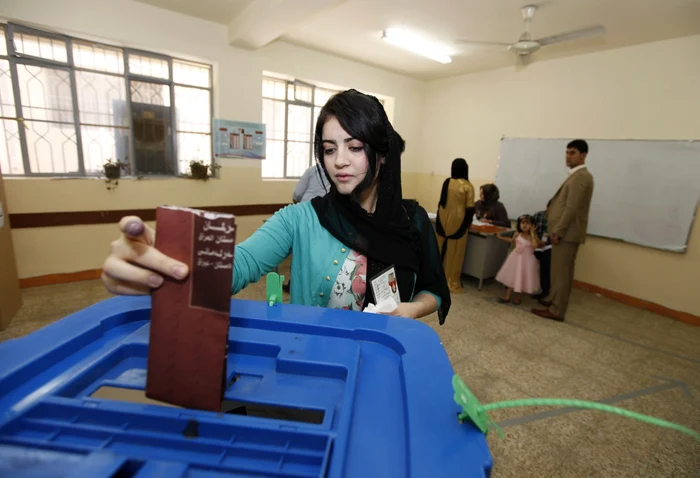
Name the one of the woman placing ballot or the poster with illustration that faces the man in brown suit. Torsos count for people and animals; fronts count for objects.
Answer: the poster with illustration

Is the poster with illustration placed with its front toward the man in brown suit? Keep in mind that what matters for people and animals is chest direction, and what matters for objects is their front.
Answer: yes

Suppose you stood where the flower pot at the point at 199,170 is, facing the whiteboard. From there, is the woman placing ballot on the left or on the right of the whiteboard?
right

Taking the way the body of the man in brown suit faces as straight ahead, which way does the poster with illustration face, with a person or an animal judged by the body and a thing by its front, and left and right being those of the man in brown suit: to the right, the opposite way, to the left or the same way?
the opposite way

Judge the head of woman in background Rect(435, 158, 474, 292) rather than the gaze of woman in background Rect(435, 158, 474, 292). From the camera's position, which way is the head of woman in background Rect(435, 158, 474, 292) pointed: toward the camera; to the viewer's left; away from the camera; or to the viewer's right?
away from the camera

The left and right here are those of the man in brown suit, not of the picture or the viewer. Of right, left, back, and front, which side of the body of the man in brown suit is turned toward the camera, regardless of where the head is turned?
left

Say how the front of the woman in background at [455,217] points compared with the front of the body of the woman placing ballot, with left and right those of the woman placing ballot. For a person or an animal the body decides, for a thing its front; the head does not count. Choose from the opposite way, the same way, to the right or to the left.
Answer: the opposite way

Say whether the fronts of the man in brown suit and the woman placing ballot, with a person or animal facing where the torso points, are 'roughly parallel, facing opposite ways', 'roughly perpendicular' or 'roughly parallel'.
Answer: roughly perpendicular

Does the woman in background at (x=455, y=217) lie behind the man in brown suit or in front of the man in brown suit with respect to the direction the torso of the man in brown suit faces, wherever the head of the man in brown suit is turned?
in front

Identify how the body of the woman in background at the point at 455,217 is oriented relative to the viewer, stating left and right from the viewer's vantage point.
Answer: facing away from the viewer

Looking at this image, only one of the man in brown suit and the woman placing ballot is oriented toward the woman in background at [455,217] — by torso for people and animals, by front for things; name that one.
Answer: the man in brown suit

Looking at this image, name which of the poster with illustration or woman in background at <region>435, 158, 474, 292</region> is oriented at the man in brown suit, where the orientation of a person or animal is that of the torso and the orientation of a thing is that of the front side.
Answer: the poster with illustration
